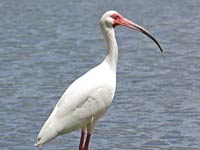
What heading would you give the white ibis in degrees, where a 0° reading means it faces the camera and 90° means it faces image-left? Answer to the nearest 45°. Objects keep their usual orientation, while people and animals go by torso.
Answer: approximately 270°
